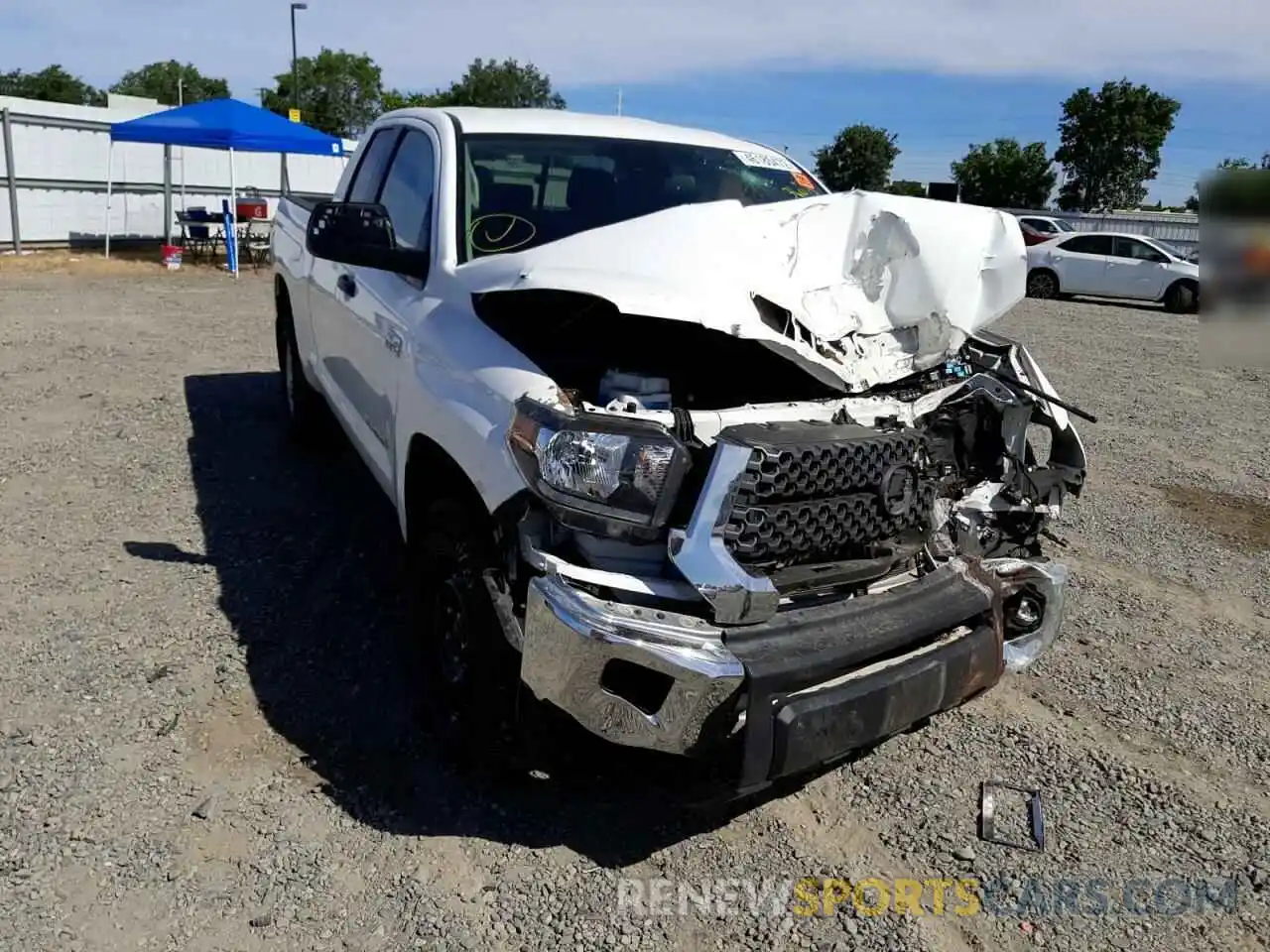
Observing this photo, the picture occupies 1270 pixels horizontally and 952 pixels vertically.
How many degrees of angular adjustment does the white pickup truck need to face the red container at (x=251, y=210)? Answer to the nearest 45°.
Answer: approximately 180°

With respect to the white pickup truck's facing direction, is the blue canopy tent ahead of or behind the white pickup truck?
behind

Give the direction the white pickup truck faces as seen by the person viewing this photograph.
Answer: facing the viewer and to the right of the viewer

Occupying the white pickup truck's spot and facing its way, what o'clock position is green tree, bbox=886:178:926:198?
The green tree is roughly at 8 o'clock from the white pickup truck.

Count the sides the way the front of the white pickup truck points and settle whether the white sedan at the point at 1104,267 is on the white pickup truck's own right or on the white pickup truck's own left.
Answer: on the white pickup truck's own left

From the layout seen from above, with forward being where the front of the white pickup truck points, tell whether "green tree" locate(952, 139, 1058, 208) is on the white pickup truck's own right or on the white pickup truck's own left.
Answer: on the white pickup truck's own left

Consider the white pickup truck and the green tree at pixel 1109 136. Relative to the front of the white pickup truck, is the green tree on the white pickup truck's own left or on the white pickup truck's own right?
on the white pickup truck's own left

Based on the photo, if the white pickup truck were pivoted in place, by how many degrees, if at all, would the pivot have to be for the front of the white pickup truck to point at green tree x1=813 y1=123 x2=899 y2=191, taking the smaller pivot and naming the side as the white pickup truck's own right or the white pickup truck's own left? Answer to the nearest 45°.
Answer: approximately 135° to the white pickup truck's own left
